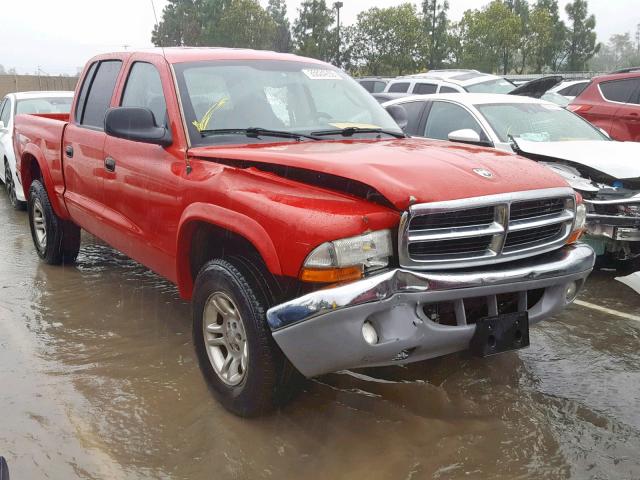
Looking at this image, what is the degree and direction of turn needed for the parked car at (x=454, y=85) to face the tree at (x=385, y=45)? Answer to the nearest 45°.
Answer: approximately 135° to its left

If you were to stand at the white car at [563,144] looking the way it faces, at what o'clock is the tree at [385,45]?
The tree is roughly at 7 o'clock from the white car.

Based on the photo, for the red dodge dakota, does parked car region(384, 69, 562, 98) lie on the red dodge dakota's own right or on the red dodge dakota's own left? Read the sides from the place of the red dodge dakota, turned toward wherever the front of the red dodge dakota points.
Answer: on the red dodge dakota's own left

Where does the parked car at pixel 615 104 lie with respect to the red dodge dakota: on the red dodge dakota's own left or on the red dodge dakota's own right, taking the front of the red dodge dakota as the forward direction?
on the red dodge dakota's own left

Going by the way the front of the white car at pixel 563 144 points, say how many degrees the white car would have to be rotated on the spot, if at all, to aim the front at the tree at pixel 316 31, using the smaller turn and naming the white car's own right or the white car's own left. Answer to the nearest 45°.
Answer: approximately 135° to the white car's own left

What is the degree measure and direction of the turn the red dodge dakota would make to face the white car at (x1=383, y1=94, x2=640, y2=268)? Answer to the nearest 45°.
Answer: approximately 90° to its left

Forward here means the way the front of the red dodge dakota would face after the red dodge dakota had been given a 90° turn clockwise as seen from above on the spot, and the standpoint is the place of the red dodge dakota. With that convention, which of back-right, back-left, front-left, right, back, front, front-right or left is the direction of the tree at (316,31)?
back-right

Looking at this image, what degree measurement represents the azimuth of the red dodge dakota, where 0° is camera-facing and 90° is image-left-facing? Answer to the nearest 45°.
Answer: approximately 315°

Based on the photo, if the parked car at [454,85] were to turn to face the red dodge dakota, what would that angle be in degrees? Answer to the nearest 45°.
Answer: approximately 45° to its right

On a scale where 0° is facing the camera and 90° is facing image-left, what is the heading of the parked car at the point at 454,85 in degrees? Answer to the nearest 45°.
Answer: approximately 315°
